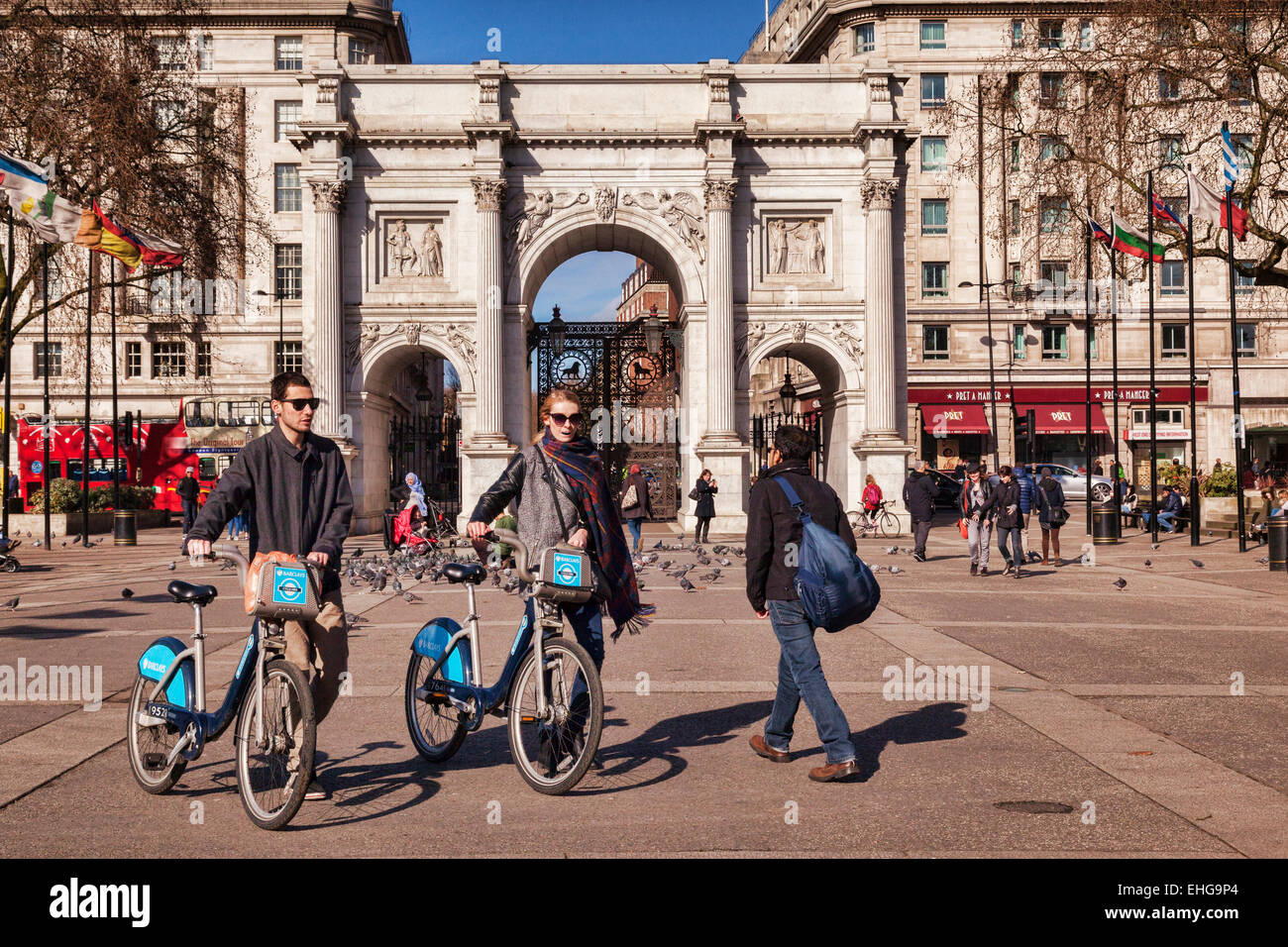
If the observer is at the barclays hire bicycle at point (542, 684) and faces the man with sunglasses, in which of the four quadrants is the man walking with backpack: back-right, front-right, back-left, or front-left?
back-right

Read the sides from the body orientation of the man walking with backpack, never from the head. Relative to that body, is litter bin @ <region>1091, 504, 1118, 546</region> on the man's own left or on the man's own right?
on the man's own right

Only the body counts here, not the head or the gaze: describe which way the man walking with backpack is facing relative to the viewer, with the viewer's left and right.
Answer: facing away from the viewer and to the left of the viewer

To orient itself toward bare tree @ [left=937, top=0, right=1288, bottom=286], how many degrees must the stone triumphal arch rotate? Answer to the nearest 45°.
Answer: approximately 45° to its left

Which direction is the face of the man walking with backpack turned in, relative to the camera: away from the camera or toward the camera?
away from the camera

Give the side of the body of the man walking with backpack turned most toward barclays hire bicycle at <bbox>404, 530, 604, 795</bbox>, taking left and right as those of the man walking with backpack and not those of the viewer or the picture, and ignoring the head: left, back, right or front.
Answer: left

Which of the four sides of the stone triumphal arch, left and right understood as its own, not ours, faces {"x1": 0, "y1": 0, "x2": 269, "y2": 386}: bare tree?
right

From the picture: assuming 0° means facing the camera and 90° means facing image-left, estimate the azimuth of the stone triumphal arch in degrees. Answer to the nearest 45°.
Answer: approximately 0°
